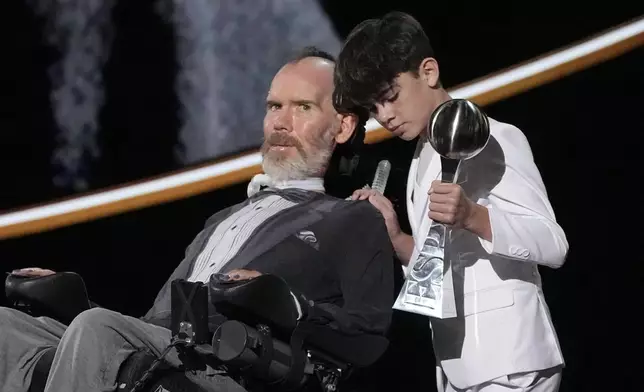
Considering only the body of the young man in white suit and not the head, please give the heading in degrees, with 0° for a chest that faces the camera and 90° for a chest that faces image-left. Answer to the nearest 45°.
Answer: approximately 45°

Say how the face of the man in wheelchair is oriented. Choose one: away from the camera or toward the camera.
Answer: toward the camera

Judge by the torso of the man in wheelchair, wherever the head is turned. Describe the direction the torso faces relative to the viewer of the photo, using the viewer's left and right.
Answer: facing the viewer and to the left of the viewer

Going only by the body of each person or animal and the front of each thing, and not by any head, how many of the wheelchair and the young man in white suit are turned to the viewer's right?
0

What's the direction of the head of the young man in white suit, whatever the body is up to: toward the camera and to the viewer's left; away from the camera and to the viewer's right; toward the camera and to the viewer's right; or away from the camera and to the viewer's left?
toward the camera and to the viewer's left

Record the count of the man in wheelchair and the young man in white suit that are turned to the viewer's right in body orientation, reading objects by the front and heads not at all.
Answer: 0
